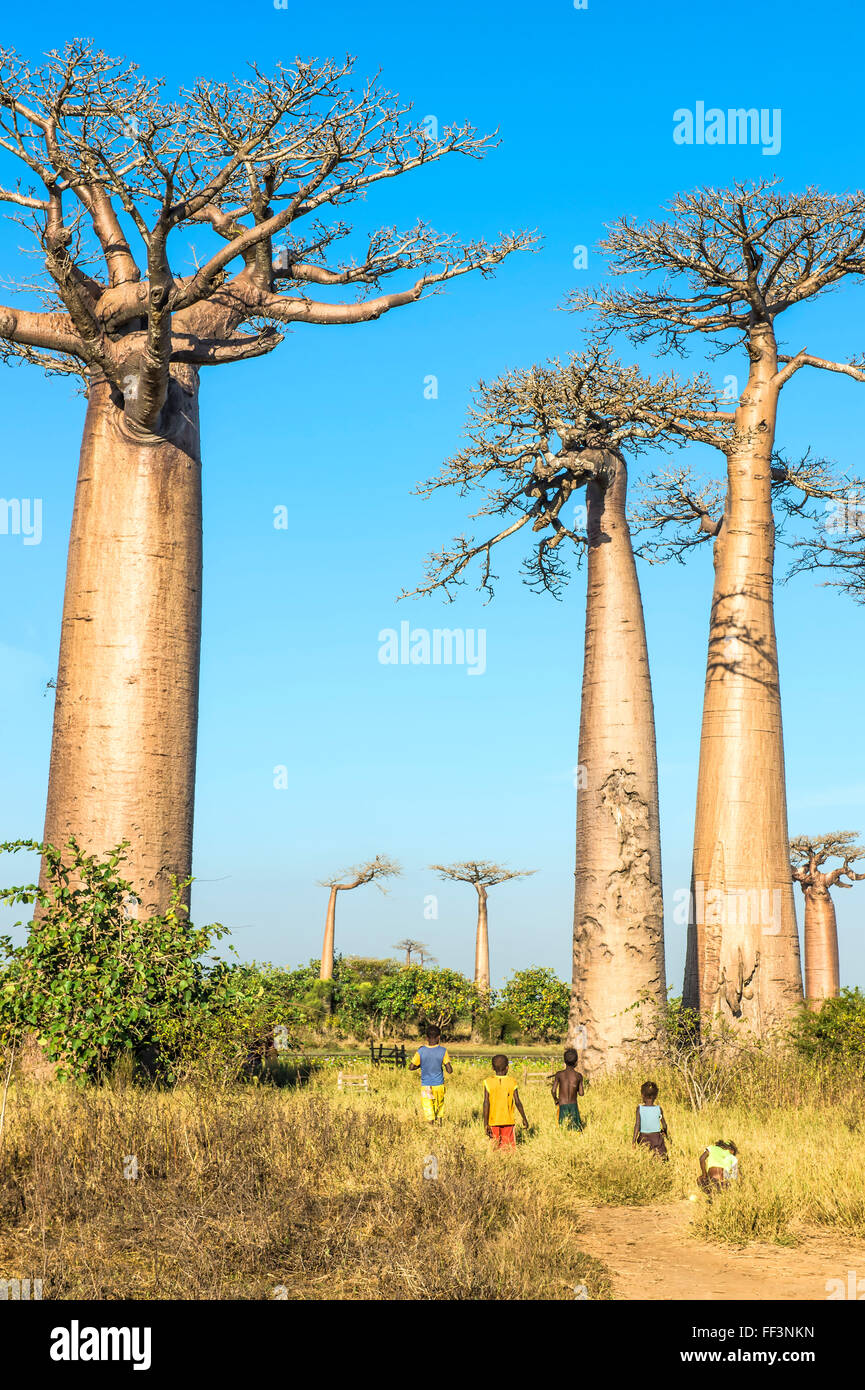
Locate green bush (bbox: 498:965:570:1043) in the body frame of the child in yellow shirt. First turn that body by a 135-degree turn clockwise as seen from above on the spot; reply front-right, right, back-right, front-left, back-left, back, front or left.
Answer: back-left

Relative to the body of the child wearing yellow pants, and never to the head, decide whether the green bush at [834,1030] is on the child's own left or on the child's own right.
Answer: on the child's own right

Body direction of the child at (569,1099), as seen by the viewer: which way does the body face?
away from the camera

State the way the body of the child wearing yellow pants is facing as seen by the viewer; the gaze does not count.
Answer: away from the camera

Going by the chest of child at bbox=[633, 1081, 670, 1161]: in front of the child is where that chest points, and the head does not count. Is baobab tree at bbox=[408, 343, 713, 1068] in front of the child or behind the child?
in front

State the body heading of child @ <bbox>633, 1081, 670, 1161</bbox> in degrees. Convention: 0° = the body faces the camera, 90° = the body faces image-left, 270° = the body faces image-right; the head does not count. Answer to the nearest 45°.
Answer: approximately 180°

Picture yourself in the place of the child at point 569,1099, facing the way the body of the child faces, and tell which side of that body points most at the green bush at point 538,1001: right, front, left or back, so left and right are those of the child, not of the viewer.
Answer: front

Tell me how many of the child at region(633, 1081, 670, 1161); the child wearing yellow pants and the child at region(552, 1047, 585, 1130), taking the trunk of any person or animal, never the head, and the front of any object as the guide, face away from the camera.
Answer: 3

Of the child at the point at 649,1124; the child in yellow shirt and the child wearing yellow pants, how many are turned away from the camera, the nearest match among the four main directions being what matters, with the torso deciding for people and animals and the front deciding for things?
3

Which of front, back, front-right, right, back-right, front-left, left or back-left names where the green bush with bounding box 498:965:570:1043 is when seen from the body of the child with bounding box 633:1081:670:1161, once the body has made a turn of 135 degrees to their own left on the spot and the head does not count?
back-right

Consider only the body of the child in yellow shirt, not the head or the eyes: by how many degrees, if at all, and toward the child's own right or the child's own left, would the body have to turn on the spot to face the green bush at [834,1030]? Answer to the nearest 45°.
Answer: approximately 45° to the child's own right

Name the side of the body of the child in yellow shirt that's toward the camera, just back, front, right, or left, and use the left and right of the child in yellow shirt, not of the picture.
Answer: back
